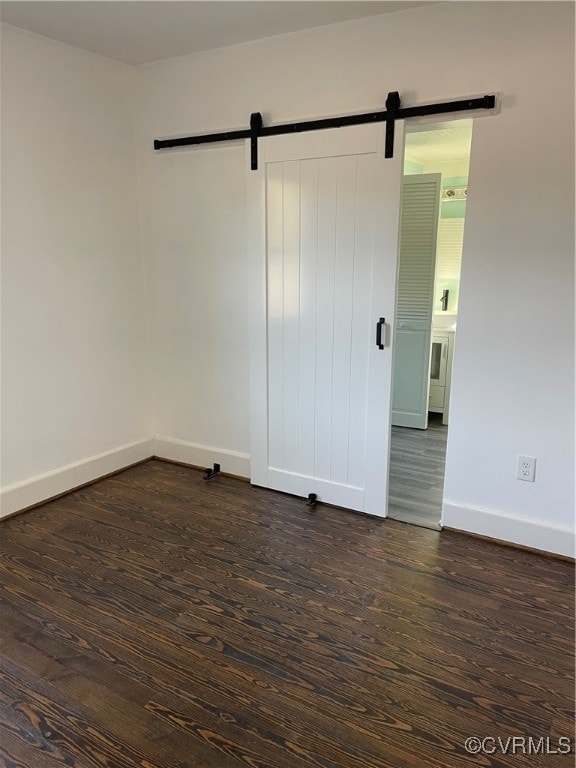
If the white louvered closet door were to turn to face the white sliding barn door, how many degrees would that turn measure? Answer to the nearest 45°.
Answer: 0° — it already faces it

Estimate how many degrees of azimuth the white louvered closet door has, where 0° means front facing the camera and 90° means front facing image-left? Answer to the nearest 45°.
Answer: approximately 0°
